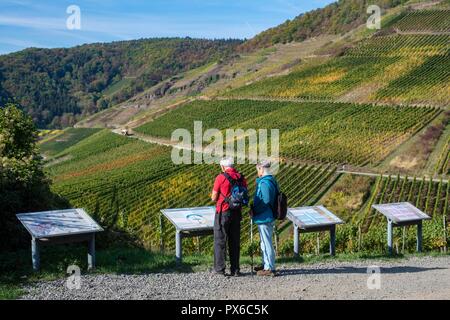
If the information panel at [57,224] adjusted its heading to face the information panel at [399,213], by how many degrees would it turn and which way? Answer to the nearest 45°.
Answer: approximately 90° to its left

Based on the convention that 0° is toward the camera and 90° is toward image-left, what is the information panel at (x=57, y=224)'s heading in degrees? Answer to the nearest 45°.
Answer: approximately 0°

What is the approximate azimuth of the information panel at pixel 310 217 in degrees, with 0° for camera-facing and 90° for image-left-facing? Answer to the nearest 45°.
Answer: approximately 0°

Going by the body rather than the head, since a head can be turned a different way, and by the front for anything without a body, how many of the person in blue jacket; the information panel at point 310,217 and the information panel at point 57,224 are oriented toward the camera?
2

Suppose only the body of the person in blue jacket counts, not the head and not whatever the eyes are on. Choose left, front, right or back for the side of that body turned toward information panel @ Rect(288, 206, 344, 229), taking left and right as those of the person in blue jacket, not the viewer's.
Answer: right

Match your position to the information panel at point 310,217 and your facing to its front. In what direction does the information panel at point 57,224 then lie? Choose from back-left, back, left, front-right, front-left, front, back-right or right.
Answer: front-right

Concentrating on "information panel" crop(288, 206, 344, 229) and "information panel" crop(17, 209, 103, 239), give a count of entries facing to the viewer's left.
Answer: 0

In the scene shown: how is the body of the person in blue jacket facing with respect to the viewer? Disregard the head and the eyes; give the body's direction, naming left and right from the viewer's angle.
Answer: facing to the left of the viewer
